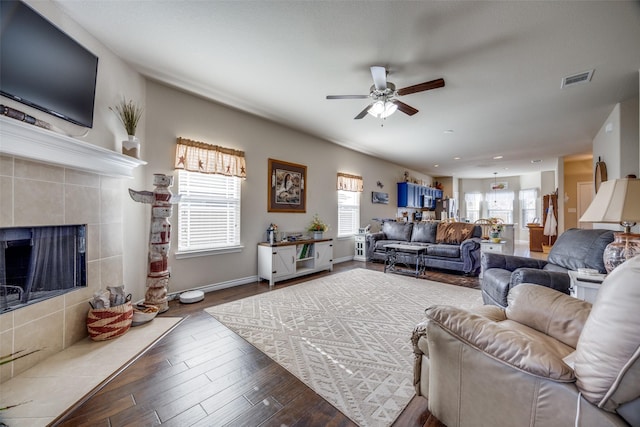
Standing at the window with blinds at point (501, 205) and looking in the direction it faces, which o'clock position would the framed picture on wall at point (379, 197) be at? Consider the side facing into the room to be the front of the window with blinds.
The framed picture on wall is roughly at 1 o'clock from the window with blinds.

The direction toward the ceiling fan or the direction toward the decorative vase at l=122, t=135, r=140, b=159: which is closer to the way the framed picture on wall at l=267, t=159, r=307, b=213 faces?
the ceiling fan

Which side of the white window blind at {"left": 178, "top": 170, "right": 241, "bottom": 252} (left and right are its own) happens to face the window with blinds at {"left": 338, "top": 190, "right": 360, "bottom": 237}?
left

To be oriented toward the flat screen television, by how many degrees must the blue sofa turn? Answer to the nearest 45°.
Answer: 0° — it already faces it

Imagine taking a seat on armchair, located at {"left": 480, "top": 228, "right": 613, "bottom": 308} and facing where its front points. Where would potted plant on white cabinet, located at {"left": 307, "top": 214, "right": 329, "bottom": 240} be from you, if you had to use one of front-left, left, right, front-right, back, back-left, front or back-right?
front-right

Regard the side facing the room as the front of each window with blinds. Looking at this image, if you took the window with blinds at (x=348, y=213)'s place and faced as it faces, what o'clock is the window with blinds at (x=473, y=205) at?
the window with blinds at (x=473, y=205) is roughly at 9 o'clock from the window with blinds at (x=348, y=213).

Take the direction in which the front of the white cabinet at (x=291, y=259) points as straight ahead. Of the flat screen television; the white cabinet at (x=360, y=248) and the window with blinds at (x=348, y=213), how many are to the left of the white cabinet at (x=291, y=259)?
2

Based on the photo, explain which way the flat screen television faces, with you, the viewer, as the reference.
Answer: facing the viewer and to the right of the viewer

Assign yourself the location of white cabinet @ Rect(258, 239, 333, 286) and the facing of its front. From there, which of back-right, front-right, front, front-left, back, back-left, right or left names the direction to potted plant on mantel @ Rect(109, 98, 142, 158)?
right

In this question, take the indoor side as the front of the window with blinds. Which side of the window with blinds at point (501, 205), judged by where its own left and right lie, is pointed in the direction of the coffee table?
front

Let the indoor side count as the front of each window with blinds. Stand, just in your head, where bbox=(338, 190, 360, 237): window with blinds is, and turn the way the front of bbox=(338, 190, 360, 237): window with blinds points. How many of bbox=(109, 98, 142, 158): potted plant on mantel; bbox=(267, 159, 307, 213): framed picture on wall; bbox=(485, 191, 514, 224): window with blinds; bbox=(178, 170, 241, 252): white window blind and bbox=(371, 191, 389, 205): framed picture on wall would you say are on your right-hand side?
3

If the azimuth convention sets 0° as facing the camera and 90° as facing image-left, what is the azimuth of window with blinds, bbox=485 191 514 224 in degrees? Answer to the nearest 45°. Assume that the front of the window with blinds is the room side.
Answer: approximately 0°

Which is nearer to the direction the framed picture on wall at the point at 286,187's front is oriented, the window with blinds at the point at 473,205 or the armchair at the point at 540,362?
the armchair

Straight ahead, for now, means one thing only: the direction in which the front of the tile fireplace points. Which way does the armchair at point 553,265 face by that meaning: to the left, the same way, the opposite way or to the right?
the opposite way
